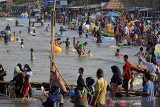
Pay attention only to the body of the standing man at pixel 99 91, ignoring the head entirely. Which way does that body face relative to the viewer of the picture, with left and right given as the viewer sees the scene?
facing away from the viewer and to the left of the viewer

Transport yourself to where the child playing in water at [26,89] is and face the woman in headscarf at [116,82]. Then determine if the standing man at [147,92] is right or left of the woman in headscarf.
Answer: right

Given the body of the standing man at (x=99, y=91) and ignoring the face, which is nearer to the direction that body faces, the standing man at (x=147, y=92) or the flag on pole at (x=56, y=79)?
the flag on pole

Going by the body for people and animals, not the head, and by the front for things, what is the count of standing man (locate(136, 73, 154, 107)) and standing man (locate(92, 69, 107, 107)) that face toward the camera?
0

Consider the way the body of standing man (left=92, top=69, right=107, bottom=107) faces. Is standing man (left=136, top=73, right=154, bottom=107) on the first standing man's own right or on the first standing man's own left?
on the first standing man's own right
